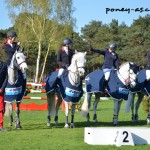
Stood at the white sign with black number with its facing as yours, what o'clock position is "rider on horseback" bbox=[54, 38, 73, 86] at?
The rider on horseback is roughly at 5 o'clock from the white sign with black number.

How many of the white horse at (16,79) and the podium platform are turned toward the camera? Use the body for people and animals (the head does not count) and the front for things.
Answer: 2

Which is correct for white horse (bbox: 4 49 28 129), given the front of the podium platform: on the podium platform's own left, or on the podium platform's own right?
on the podium platform's own right

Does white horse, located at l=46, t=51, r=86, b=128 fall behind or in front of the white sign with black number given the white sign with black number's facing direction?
behind

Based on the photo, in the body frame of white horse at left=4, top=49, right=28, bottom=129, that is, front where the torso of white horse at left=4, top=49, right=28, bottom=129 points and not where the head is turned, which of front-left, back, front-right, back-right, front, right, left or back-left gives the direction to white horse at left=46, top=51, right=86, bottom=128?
left

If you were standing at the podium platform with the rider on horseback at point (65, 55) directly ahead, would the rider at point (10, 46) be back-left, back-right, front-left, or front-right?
front-left

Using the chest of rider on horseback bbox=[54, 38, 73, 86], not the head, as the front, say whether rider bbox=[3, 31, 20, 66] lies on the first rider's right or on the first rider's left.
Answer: on the first rider's right

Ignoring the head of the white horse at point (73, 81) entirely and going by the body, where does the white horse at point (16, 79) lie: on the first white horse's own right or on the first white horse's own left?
on the first white horse's own right

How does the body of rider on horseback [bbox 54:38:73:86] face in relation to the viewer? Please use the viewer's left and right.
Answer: facing the viewer and to the right of the viewer

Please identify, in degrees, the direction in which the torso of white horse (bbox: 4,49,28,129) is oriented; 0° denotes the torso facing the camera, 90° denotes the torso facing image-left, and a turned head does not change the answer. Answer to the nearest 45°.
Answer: approximately 0°

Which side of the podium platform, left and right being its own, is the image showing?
front

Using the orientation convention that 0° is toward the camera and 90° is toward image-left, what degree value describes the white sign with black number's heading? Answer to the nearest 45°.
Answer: approximately 0°
